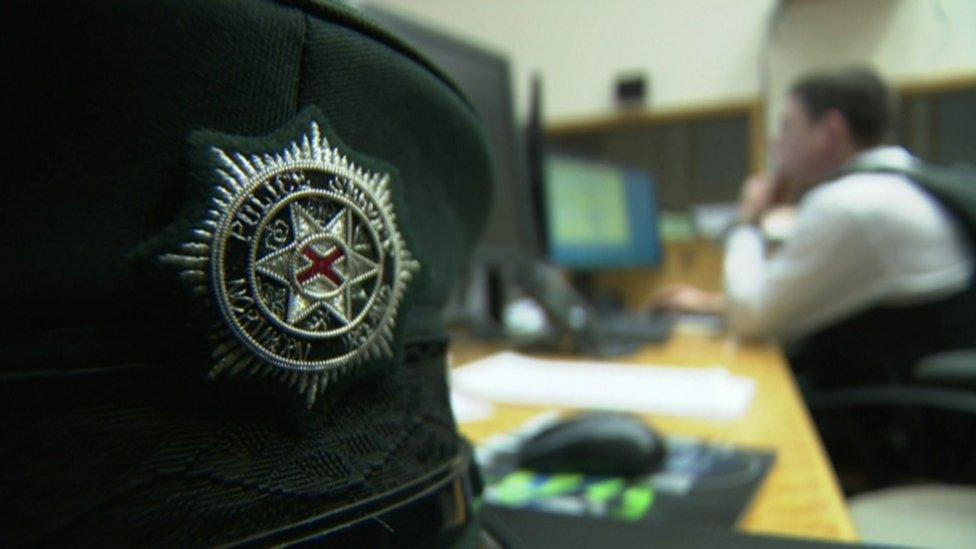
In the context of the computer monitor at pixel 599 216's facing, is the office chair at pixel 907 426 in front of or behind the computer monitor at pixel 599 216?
in front

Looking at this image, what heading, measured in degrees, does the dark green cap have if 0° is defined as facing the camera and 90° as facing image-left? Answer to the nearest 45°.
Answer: approximately 315°

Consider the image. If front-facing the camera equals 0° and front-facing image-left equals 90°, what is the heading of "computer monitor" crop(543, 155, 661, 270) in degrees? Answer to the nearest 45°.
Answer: approximately 315°

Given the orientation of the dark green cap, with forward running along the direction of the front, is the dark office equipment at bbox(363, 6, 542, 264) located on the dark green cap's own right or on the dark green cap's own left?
on the dark green cap's own left

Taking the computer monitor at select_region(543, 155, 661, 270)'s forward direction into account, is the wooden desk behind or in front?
in front

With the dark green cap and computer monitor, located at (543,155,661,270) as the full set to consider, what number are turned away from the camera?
0

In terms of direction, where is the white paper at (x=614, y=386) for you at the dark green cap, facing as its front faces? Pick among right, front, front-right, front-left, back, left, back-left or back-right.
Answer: left

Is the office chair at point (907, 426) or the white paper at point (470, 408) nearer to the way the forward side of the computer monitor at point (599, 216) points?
the office chair
